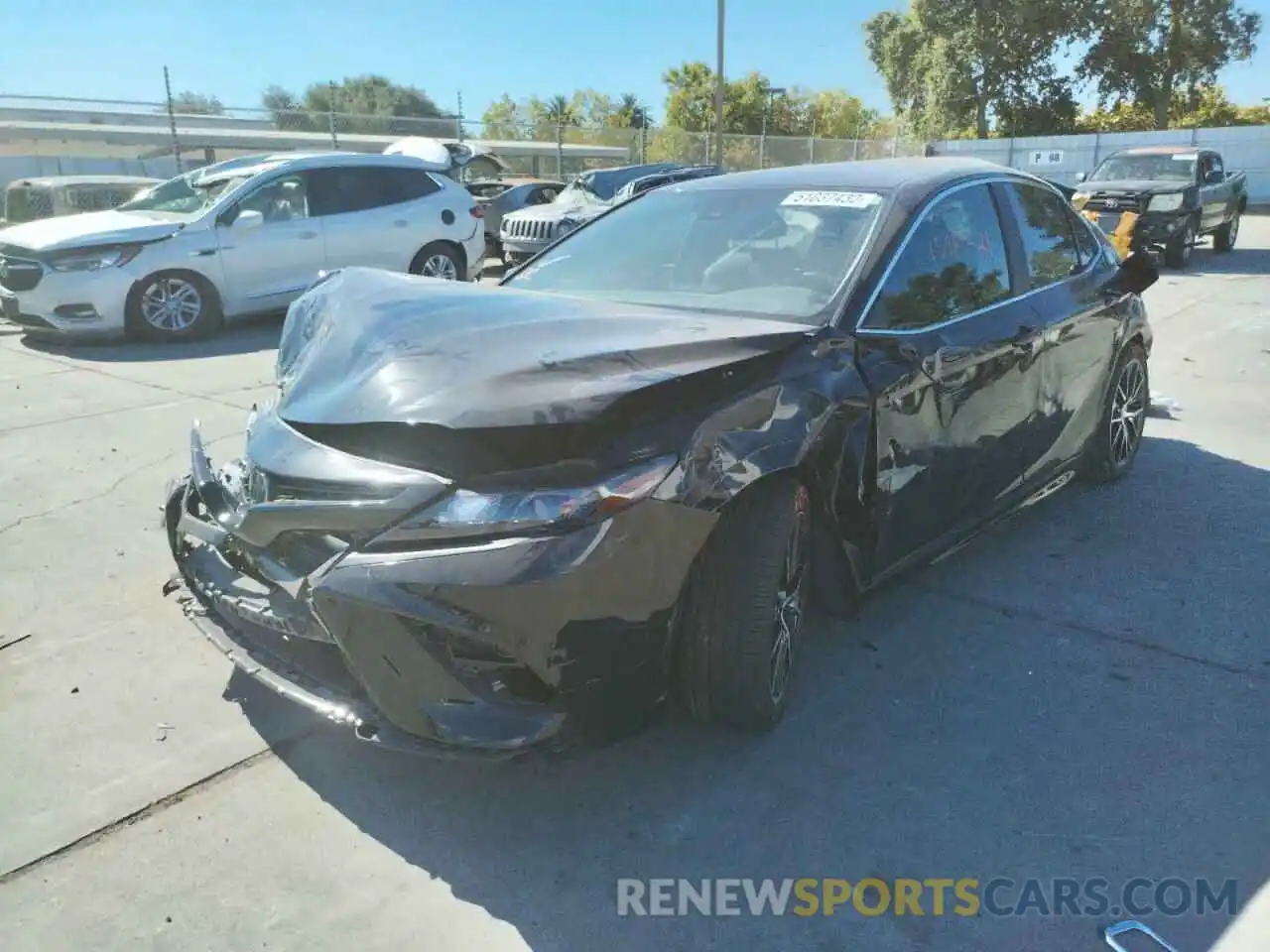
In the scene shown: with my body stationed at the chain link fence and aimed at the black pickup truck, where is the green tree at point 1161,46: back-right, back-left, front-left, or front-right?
front-left

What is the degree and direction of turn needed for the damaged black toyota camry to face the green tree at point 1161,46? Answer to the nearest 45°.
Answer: approximately 180°

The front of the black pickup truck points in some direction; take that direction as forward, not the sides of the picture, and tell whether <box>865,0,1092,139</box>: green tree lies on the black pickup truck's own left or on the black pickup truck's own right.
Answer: on the black pickup truck's own right

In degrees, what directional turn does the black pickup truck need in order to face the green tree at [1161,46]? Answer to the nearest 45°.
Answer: approximately 135° to its right

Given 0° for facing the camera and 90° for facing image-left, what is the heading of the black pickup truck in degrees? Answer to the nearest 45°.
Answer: approximately 45°

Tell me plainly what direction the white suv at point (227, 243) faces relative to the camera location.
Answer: facing the viewer and to the left of the viewer

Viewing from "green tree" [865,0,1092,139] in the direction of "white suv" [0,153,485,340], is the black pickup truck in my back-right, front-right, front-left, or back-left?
front-left

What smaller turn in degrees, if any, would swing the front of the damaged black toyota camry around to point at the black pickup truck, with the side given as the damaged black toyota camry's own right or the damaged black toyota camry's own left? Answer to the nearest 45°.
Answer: approximately 180°

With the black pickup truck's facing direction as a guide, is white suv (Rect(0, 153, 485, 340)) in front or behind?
in front

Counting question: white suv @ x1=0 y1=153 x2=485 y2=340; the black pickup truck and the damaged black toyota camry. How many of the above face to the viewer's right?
0

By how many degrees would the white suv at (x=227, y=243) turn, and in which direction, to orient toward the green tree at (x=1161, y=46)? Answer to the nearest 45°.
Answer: approximately 180°

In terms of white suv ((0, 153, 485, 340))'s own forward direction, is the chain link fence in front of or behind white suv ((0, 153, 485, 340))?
behind
